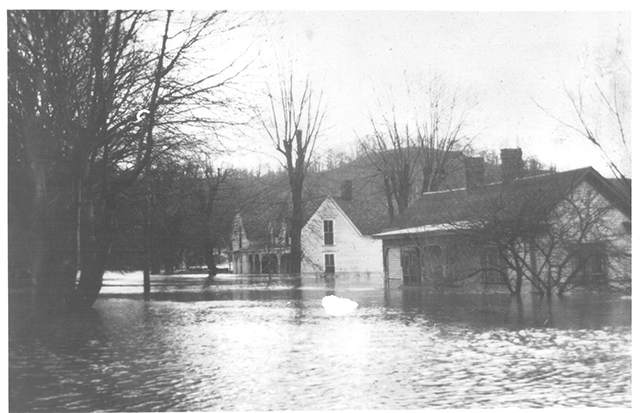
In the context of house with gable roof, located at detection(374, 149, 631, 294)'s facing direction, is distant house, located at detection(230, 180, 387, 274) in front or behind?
in front

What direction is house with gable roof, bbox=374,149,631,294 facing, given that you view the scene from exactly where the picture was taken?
facing the viewer and to the left of the viewer

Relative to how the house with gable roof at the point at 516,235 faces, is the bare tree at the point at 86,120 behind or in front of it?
in front
